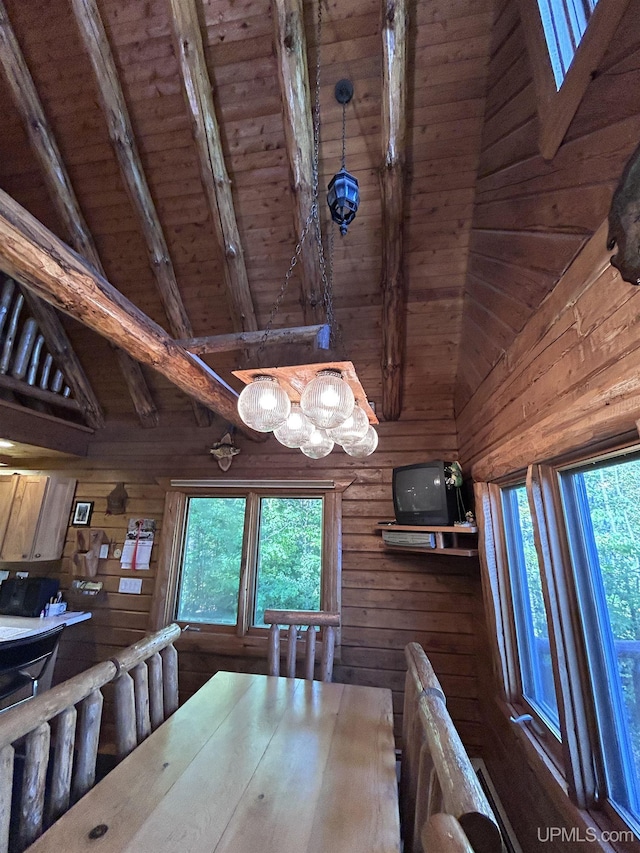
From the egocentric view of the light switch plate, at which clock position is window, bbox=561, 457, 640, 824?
The window is roughly at 11 o'clock from the light switch plate.

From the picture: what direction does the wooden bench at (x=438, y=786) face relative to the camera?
to the viewer's left

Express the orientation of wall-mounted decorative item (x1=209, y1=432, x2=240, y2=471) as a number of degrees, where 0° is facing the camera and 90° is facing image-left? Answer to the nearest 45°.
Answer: approximately 0°

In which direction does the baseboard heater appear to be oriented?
to the viewer's left

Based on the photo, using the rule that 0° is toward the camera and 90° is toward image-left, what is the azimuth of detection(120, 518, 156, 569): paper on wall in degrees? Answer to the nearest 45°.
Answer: approximately 0°

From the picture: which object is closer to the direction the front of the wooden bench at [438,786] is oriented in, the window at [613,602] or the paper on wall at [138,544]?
the paper on wall
